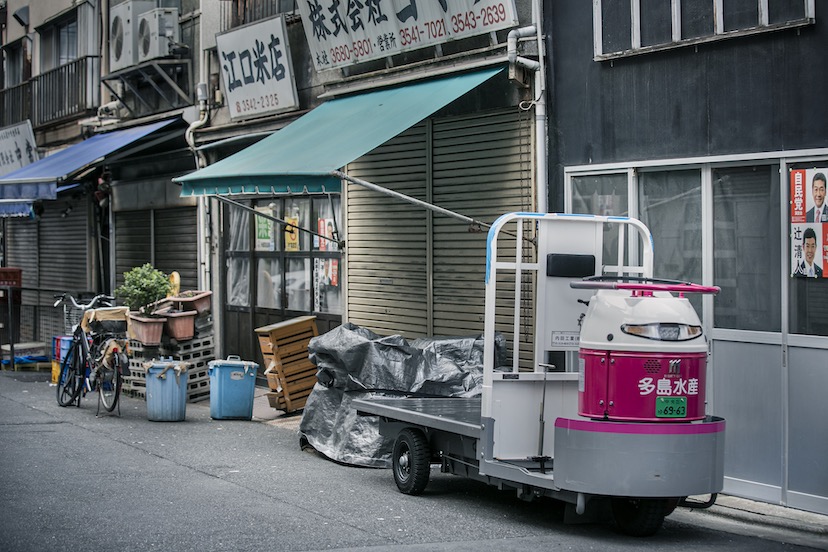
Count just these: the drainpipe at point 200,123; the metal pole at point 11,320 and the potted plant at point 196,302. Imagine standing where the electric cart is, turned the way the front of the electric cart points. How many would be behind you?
3

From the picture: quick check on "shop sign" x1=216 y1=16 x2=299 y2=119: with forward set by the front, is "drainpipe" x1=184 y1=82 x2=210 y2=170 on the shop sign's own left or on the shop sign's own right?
on the shop sign's own right

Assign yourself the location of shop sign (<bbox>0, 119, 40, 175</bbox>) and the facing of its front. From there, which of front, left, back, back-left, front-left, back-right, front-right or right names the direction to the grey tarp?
front-left

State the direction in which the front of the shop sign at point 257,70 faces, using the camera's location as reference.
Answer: facing the viewer and to the left of the viewer

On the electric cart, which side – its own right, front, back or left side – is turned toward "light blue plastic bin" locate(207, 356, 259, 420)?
back

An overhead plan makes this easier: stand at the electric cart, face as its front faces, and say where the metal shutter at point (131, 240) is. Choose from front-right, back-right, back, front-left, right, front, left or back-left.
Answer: back

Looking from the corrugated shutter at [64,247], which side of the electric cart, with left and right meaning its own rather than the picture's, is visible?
back

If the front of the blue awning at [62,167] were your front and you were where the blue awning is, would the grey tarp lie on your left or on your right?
on your left

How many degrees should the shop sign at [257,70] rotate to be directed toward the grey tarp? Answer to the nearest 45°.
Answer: approximately 45° to its left

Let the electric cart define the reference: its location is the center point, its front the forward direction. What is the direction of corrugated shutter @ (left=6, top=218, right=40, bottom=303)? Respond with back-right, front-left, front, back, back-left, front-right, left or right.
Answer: back

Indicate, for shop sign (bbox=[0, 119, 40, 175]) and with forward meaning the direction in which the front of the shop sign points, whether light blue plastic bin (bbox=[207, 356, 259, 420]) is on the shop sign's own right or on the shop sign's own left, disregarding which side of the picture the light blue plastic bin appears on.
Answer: on the shop sign's own left
